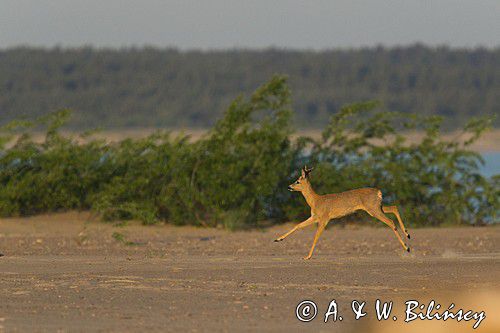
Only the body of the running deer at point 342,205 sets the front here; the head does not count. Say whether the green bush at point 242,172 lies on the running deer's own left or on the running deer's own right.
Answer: on the running deer's own right

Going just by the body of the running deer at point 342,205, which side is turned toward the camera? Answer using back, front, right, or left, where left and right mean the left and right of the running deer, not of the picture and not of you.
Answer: left
